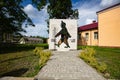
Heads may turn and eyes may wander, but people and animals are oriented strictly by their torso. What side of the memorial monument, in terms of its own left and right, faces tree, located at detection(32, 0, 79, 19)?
back

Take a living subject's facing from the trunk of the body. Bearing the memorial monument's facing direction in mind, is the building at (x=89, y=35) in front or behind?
behind

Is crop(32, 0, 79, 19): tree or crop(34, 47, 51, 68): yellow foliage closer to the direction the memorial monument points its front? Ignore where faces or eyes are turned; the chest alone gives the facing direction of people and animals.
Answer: the yellow foliage

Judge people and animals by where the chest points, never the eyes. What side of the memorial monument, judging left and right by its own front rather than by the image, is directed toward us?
front

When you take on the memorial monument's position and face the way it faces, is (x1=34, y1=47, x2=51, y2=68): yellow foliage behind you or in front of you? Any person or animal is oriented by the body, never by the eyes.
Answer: in front

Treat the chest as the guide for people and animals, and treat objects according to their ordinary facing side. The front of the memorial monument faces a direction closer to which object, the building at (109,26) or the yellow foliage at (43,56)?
the yellow foliage

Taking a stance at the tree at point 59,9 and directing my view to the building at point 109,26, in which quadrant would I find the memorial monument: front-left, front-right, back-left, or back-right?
front-right

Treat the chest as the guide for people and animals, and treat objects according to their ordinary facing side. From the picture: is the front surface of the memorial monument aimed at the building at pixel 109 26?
no
